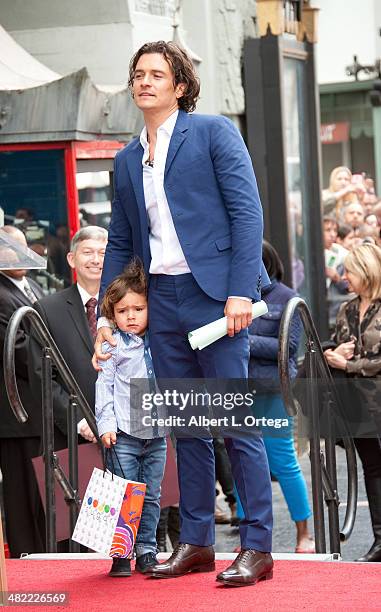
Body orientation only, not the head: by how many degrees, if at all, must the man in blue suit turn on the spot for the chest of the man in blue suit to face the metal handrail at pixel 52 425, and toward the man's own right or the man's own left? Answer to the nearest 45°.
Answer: approximately 90° to the man's own right

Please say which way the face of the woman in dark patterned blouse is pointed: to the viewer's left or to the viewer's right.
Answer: to the viewer's left

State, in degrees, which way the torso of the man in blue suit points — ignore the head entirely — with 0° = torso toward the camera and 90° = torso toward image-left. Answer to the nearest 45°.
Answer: approximately 45°

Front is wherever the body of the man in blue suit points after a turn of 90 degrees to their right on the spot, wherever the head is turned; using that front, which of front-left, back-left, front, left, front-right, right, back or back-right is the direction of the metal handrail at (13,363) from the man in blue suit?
front
